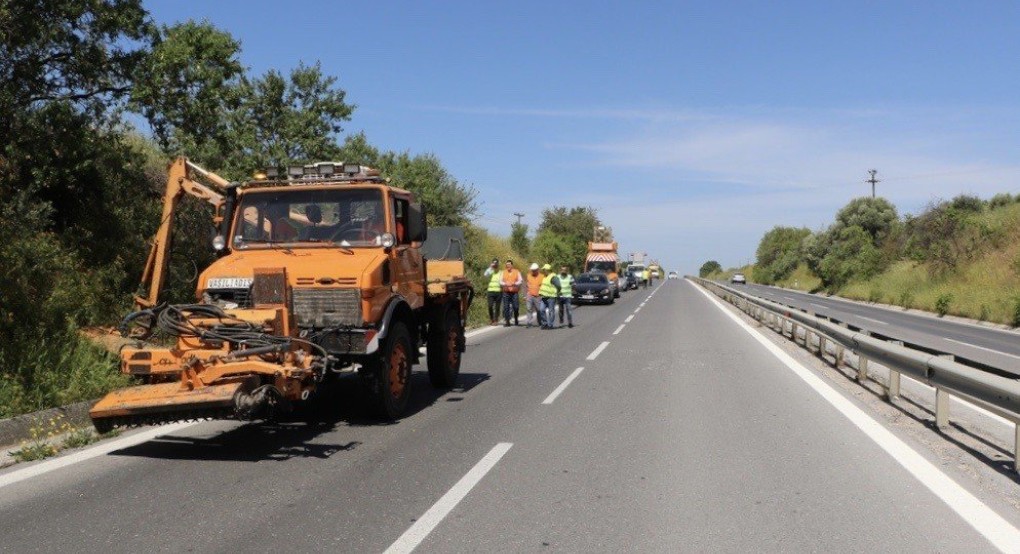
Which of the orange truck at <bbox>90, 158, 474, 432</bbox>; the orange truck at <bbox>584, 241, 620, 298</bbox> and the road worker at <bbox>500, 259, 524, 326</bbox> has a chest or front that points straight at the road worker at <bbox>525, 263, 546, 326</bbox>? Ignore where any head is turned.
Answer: the orange truck at <bbox>584, 241, 620, 298</bbox>

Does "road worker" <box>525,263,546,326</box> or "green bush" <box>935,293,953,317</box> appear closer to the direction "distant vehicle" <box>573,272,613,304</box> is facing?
the road worker

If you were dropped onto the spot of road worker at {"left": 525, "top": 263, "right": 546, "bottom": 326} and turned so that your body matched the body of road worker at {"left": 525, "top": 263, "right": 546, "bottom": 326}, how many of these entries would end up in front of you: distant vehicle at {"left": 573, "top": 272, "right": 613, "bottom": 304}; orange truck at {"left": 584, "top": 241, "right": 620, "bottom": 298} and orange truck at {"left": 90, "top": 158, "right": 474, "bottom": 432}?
1

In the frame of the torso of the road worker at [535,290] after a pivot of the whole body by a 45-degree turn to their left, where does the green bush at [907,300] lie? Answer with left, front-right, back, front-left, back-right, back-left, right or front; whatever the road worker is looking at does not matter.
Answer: left

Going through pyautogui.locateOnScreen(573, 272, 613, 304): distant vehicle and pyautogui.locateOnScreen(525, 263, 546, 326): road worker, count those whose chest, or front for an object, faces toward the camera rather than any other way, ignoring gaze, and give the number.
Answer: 2

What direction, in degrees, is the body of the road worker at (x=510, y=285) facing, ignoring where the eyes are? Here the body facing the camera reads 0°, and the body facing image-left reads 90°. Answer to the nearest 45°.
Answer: approximately 0°

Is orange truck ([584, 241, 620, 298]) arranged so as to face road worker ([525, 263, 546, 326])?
yes

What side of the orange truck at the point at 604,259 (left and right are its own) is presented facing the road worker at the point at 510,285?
front

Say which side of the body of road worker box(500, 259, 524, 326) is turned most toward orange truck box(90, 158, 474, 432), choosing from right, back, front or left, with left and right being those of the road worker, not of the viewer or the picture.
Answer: front

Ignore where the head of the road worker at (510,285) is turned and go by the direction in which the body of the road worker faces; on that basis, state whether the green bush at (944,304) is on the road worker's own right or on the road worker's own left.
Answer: on the road worker's own left

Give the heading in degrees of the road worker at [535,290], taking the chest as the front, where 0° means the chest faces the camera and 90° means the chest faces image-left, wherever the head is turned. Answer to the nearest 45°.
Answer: approximately 0°
